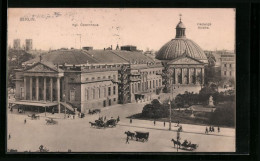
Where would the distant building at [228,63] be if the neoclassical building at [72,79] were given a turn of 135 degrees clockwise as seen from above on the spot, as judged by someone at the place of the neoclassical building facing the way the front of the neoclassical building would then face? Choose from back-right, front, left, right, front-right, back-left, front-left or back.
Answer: right

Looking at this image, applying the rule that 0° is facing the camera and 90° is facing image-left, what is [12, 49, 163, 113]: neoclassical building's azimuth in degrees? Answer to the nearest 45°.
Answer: approximately 45°

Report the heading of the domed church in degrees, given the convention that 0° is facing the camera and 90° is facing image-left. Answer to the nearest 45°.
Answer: approximately 0°

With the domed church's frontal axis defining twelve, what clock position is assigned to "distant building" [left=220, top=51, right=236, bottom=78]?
The distant building is roughly at 9 o'clock from the domed church.

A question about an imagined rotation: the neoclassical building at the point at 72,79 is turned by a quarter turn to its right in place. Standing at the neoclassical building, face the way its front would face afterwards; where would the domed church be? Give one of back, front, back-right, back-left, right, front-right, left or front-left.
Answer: back-right
